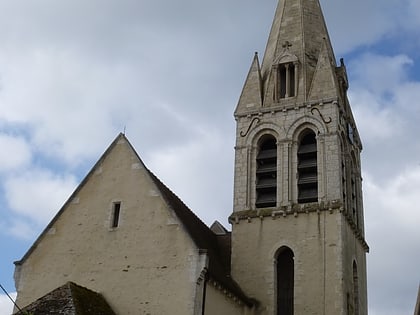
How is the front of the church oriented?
toward the camera
